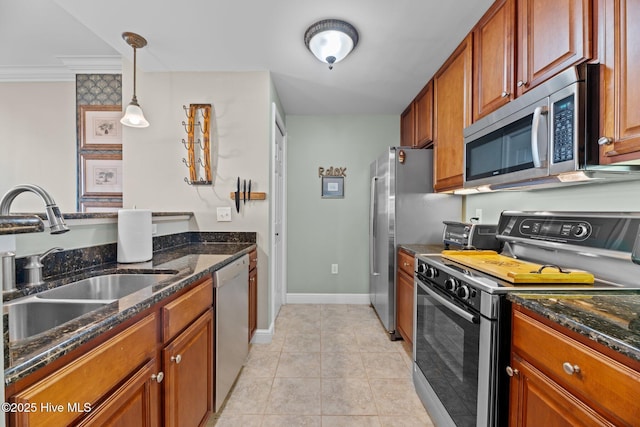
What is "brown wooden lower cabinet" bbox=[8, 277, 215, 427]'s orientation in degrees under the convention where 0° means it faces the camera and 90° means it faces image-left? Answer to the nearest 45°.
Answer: approximately 315°

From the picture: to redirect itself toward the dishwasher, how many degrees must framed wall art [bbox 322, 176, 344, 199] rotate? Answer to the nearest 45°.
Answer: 0° — it already faces it

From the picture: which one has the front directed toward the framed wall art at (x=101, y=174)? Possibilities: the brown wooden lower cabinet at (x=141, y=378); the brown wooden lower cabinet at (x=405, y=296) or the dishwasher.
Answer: the brown wooden lower cabinet at (x=405, y=296)

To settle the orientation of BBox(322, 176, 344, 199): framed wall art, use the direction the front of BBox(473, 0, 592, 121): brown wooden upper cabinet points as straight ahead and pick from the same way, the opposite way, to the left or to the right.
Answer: to the left

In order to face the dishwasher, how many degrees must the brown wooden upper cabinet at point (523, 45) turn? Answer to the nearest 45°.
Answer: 0° — it already faces it

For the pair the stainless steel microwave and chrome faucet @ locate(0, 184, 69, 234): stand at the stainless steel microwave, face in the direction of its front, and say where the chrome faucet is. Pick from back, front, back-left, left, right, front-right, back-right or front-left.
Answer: front

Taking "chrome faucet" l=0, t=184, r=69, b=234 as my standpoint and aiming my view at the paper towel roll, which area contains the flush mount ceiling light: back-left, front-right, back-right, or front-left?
front-right

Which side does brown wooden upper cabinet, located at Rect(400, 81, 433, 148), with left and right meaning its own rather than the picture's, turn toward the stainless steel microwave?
left

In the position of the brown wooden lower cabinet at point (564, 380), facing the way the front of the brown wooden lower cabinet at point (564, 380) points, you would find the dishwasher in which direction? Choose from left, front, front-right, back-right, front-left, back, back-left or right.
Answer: front-right

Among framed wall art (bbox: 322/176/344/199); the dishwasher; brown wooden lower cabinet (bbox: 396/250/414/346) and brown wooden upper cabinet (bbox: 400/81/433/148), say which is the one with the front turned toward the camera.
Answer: the framed wall art

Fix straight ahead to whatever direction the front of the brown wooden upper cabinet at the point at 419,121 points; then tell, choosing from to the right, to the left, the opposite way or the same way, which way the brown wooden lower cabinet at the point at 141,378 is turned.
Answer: the opposite way

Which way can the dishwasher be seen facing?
to the viewer's right

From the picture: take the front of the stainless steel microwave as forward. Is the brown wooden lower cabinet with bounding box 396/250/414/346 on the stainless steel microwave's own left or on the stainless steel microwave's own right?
on the stainless steel microwave's own right

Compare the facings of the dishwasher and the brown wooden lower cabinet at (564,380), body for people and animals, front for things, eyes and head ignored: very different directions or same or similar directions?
very different directions

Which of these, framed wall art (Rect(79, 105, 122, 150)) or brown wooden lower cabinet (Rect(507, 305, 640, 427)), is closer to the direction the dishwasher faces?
the brown wooden lower cabinet

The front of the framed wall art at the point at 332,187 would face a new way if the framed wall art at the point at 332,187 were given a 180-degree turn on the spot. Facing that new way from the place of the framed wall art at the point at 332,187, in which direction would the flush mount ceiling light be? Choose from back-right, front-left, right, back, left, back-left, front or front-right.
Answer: back

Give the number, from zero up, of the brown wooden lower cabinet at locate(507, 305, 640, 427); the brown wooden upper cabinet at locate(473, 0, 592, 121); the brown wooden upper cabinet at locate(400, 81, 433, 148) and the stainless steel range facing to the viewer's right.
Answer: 0

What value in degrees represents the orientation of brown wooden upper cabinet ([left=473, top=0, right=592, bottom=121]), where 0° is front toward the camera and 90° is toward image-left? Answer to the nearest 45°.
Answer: approximately 45°

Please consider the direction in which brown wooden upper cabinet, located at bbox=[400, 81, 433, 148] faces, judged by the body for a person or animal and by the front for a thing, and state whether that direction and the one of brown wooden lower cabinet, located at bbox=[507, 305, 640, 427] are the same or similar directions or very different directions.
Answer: same or similar directions

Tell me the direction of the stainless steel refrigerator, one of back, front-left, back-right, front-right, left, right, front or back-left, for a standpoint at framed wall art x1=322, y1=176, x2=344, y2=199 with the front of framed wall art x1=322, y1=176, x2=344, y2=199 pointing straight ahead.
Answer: front-left

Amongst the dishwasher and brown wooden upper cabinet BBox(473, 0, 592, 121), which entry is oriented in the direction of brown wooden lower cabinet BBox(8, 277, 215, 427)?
the brown wooden upper cabinet

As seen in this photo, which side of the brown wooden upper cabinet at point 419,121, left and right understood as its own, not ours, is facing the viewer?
left
